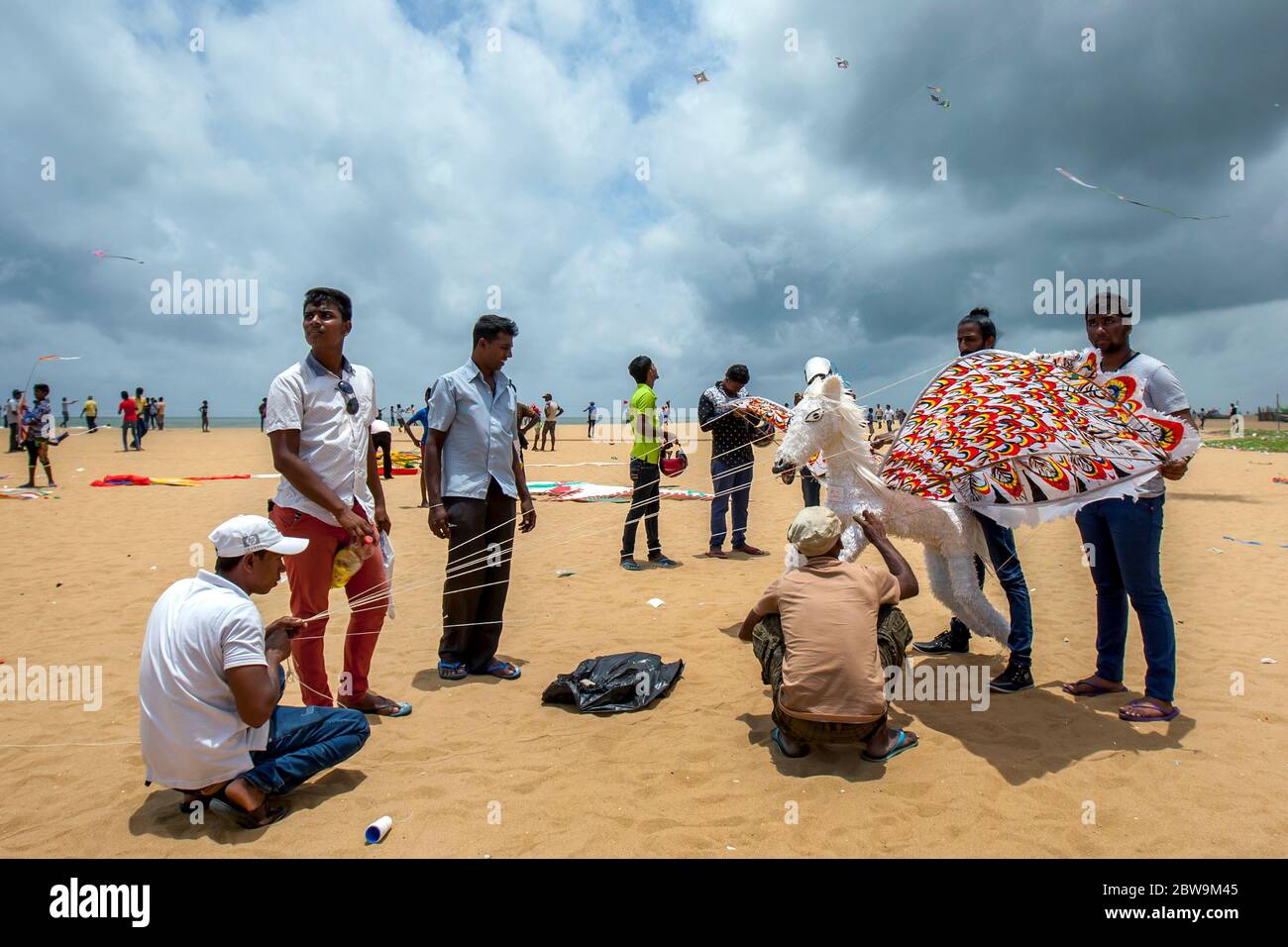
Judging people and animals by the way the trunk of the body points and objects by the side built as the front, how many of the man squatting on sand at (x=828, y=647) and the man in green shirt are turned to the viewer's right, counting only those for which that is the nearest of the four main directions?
1

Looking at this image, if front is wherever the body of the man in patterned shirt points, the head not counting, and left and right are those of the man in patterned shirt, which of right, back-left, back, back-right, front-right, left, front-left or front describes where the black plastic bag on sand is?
front-right

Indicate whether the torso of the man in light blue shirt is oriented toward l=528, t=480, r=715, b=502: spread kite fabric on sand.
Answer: no

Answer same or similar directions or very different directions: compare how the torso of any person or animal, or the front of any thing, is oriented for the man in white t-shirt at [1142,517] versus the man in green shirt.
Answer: very different directions

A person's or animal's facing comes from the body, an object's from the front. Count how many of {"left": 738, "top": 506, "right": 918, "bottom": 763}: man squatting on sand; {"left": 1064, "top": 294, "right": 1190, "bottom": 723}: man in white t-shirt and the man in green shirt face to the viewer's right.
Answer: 1

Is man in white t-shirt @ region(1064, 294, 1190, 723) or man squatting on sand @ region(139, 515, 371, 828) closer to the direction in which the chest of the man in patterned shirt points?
the man in white t-shirt

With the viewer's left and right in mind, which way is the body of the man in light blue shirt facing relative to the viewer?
facing the viewer and to the right of the viewer

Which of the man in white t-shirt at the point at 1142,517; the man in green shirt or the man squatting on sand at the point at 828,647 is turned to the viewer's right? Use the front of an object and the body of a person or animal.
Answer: the man in green shirt

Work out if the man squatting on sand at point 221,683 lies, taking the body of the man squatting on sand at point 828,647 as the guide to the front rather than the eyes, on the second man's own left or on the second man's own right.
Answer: on the second man's own left

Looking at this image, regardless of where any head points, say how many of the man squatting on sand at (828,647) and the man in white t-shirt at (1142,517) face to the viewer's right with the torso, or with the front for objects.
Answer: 0

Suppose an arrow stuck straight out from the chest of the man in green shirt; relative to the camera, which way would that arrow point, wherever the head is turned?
to the viewer's right

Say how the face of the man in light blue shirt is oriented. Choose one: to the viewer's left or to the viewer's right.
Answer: to the viewer's right

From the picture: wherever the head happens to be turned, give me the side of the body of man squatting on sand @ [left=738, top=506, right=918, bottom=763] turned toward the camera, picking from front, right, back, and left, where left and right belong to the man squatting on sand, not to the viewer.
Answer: back

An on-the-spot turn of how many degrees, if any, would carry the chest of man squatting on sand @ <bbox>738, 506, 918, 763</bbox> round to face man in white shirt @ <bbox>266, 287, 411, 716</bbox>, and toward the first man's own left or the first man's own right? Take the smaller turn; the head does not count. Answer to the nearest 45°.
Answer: approximately 90° to the first man's own left

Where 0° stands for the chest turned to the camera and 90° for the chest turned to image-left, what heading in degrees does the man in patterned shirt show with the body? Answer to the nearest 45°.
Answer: approximately 315°

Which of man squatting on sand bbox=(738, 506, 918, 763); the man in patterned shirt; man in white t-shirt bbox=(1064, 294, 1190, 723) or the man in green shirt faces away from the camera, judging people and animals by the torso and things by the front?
the man squatting on sand

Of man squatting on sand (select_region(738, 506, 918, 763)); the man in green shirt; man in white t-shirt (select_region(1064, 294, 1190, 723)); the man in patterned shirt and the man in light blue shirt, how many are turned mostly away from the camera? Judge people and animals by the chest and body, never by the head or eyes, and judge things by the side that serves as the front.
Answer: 1

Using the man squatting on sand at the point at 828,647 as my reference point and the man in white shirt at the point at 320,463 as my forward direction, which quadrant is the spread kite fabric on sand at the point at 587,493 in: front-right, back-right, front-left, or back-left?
front-right
